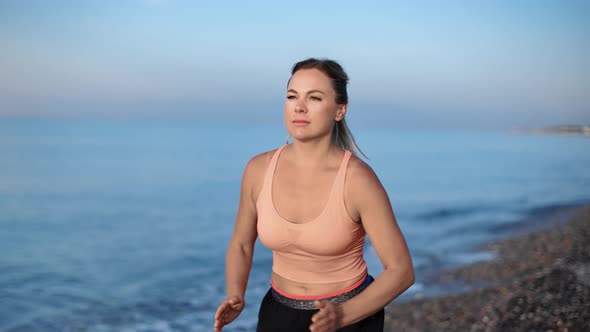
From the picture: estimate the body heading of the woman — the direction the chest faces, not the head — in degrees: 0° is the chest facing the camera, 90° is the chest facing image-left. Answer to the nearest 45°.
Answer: approximately 45°
